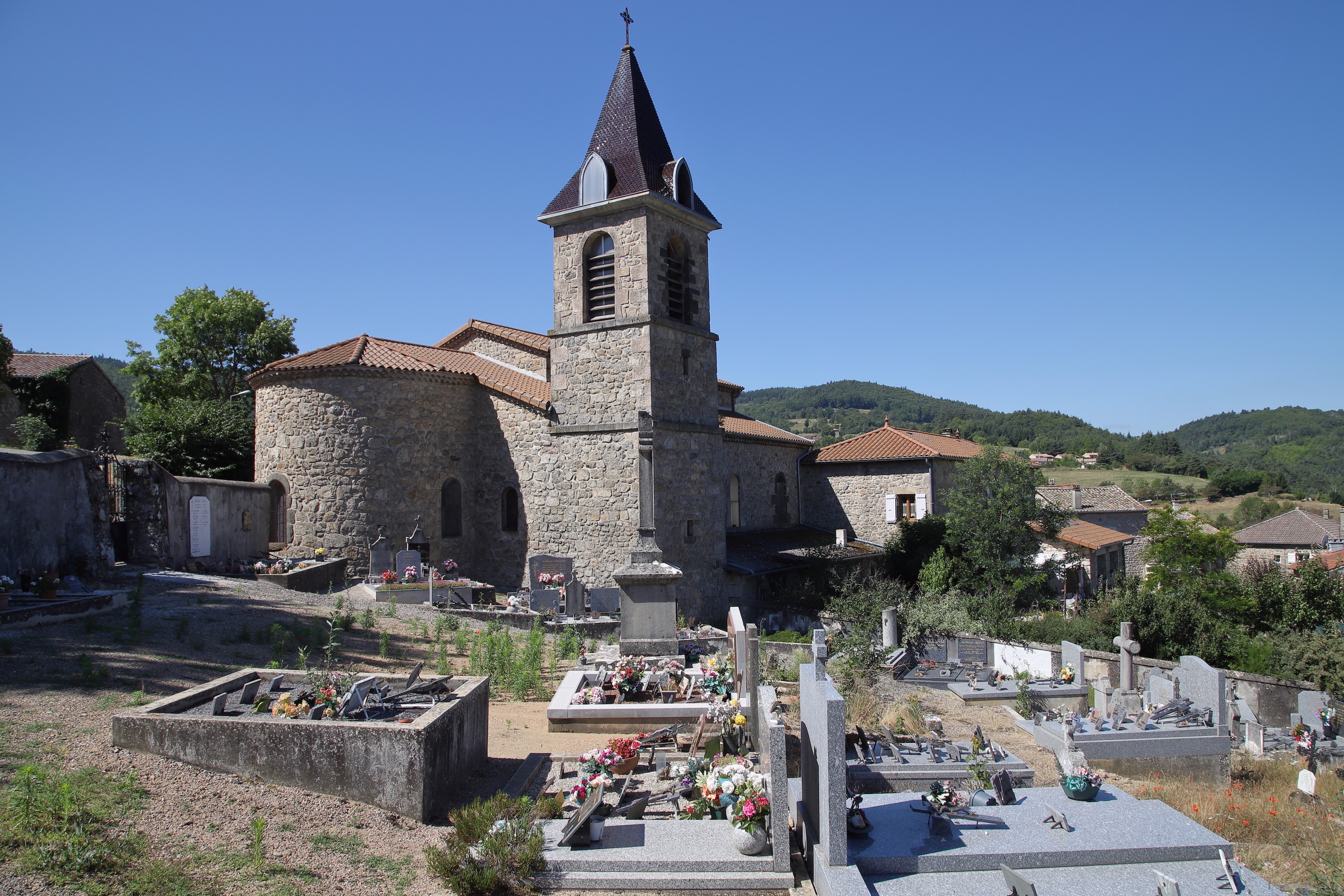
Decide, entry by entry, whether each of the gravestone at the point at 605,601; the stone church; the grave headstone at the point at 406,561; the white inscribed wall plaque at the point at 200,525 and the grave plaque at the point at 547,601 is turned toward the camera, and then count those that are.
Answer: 4

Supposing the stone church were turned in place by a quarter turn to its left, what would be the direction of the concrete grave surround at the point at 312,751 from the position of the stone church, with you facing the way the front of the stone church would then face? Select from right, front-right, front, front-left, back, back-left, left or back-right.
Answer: back-left

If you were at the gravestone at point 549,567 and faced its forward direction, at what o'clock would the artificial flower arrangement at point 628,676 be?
The artificial flower arrangement is roughly at 12 o'clock from the gravestone.

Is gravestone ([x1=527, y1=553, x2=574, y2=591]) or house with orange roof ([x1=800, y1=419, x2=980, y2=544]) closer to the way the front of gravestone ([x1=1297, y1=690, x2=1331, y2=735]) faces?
the gravestone

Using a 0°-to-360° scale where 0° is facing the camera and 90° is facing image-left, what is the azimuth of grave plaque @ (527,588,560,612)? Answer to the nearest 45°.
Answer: approximately 0°

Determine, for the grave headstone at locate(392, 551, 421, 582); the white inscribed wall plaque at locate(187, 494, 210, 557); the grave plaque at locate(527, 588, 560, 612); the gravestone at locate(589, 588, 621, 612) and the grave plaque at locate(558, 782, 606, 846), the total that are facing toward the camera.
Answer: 4

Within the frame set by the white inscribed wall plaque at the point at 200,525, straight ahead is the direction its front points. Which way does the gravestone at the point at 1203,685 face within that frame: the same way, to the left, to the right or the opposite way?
to the right

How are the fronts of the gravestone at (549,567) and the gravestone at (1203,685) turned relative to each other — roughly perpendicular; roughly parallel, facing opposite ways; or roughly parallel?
roughly perpendicular

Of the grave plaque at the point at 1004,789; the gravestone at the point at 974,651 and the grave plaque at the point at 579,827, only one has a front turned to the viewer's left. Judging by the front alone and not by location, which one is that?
the grave plaque at the point at 579,827

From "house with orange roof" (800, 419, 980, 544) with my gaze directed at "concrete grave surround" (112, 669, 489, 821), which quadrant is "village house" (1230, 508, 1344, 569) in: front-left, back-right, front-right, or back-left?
back-left

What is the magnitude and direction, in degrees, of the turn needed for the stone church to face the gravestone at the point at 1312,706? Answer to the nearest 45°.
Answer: approximately 90° to its right

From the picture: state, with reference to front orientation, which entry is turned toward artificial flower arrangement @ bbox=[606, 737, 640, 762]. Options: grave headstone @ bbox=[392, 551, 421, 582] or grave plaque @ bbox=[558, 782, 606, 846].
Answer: grave headstone @ bbox=[392, 551, 421, 582]
